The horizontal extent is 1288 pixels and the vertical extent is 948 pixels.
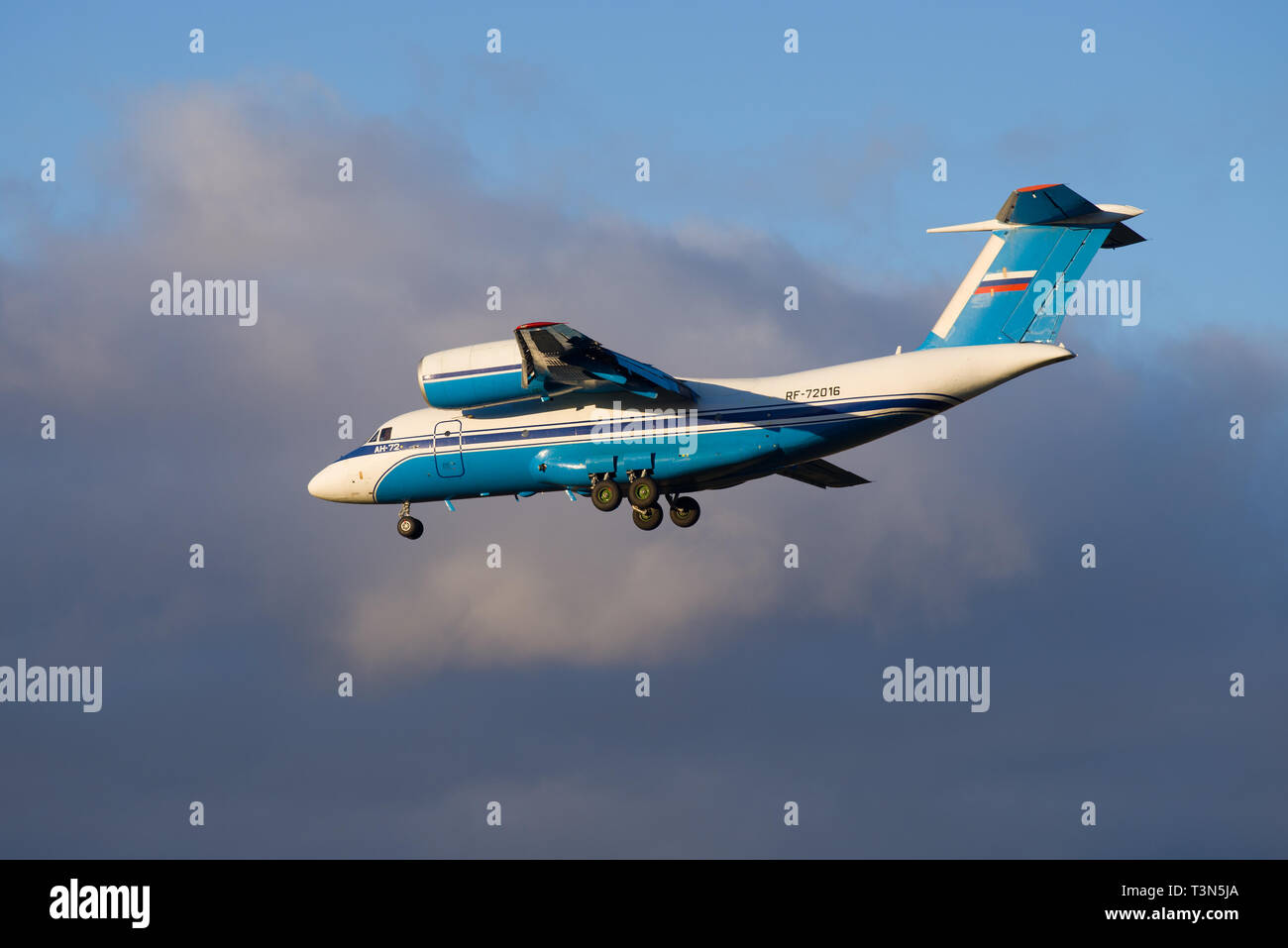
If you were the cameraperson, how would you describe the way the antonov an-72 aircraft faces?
facing to the left of the viewer
